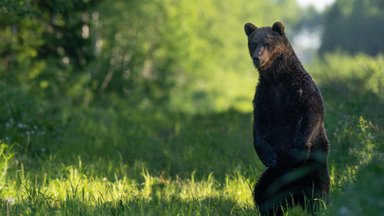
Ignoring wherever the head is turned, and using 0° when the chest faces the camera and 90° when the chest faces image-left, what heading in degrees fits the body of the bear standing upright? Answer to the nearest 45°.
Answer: approximately 45°
